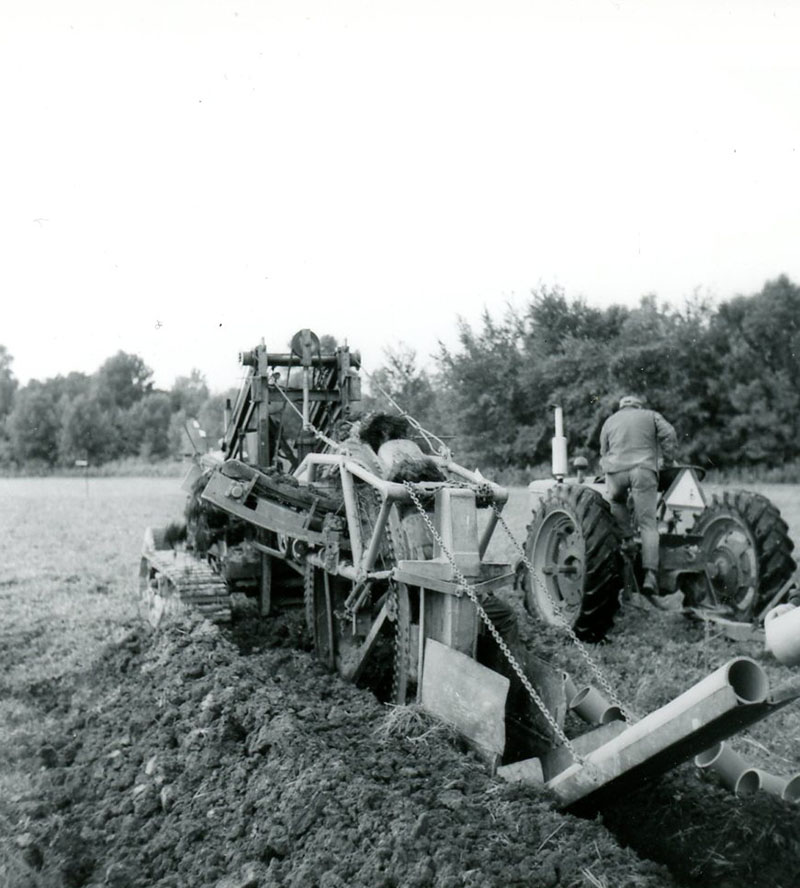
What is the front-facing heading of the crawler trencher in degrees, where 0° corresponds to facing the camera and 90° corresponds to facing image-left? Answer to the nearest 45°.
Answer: approximately 135°

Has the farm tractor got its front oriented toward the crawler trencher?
no

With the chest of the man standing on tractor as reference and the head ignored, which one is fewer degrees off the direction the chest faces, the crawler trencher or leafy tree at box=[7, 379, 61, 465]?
the leafy tree

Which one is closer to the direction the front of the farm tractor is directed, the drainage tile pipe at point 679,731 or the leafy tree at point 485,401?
the leafy tree

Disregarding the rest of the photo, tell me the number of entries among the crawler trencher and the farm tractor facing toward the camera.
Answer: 0

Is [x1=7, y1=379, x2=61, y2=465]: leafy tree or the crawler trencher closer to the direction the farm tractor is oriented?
the leafy tree

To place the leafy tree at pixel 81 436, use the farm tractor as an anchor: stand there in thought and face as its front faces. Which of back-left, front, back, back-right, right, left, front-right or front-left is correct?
front

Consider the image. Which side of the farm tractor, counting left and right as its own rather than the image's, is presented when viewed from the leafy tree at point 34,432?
front

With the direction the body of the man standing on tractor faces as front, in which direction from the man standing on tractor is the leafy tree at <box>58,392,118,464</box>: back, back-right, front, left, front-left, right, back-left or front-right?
front-left

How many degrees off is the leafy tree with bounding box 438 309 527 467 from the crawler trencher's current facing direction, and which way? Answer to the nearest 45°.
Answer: approximately 45° to its right

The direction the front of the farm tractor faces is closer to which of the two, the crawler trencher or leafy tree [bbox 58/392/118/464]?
the leafy tree

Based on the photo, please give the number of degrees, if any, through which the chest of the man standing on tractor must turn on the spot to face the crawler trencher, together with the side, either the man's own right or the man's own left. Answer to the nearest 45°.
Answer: approximately 135° to the man's own left

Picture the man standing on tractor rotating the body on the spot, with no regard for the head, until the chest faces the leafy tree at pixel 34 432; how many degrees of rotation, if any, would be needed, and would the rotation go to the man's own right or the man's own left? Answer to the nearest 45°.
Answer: approximately 45° to the man's own left

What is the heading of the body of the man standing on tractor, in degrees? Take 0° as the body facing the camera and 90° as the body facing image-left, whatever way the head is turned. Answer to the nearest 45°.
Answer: approximately 180°

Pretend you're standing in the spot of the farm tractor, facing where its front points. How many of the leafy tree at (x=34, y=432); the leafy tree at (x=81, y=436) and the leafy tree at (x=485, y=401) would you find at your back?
0

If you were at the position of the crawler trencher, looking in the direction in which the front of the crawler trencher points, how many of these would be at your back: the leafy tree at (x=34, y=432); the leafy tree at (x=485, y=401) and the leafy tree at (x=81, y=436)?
0

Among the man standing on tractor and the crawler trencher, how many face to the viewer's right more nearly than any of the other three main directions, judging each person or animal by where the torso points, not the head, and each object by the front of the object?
0

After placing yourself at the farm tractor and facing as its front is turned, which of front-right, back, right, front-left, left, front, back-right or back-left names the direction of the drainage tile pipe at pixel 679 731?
back-left

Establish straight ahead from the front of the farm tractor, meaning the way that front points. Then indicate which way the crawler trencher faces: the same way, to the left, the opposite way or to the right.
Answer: the same way
